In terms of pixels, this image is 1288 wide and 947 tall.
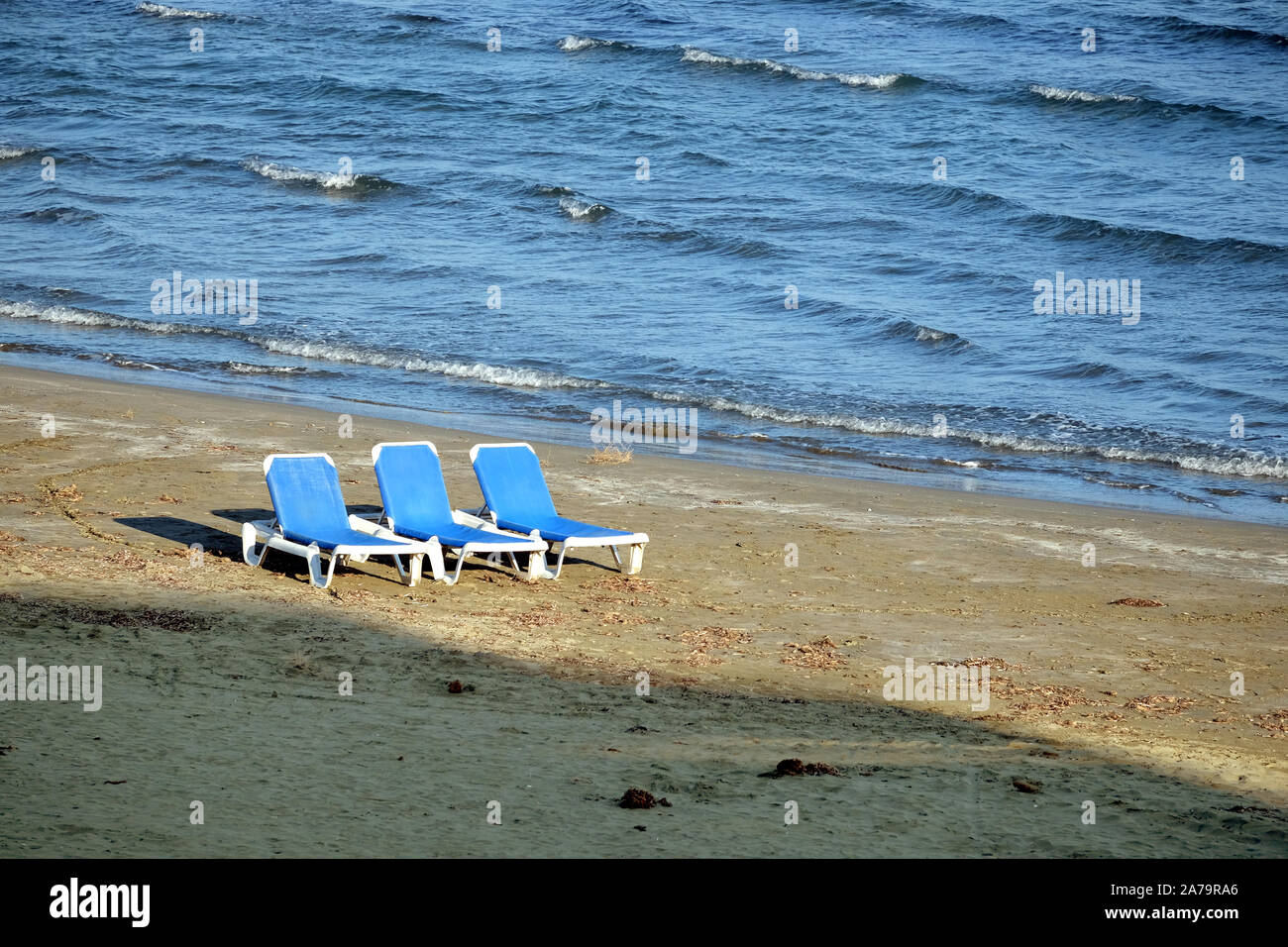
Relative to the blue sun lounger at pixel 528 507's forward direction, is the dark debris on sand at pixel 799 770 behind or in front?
in front

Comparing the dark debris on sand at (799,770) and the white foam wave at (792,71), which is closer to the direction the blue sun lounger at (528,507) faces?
the dark debris on sand

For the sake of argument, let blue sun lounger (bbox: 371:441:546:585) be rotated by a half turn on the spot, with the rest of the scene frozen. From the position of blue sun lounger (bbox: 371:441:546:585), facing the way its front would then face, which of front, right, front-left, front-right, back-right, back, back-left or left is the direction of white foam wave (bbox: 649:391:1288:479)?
right

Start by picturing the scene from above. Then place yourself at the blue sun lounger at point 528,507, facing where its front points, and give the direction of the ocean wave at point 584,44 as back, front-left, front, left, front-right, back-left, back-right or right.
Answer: back-left

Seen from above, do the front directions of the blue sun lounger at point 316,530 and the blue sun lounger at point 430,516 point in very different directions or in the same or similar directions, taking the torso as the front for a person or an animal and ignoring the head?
same or similar directions

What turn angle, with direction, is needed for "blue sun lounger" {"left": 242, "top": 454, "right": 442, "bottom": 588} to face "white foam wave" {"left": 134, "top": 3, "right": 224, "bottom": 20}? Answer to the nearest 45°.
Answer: approximately 135° to its left

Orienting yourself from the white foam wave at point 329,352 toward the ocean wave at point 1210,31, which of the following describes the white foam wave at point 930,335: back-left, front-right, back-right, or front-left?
front-right

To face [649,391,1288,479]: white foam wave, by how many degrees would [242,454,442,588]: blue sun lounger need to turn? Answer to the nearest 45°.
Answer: approximately 90° to its left

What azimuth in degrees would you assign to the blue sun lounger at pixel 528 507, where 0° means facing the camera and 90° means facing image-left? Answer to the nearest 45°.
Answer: approximately 315°

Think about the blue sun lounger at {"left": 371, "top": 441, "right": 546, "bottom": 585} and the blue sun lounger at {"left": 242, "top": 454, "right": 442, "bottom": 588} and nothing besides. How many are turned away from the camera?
0

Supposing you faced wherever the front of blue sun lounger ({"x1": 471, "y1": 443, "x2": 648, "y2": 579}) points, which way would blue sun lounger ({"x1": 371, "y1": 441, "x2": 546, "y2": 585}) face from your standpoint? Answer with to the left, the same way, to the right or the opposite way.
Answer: the same way

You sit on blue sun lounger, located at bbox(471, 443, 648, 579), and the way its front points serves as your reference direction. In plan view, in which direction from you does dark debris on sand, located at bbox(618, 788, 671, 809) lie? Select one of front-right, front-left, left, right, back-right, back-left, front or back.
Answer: front-right

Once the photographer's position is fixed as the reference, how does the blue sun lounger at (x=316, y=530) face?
facing the viewer and to the right of the viewer

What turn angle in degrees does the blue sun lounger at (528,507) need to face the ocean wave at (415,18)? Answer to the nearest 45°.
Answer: approximately 135° to its left

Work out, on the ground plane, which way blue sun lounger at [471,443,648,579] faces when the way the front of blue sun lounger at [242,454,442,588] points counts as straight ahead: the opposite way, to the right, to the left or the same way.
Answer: the same way

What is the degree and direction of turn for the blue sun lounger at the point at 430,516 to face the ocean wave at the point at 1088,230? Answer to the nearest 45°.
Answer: approximately 90° to its left

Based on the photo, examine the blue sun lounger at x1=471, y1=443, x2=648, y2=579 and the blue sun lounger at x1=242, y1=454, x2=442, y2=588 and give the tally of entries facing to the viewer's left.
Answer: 0
